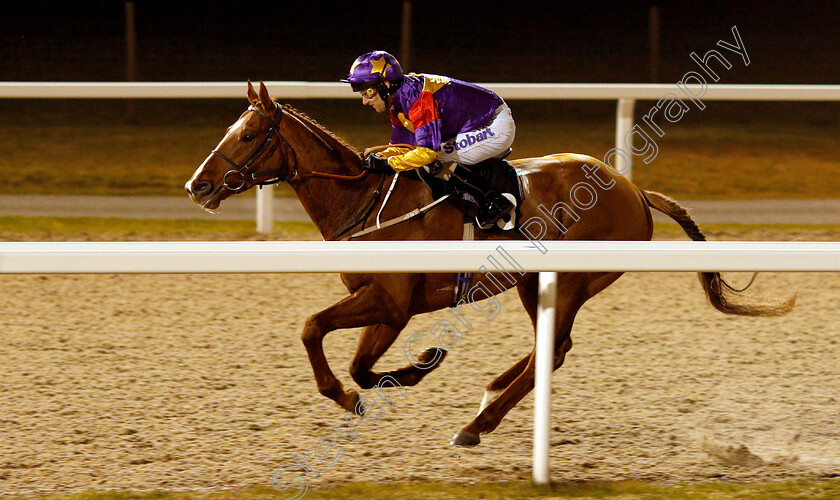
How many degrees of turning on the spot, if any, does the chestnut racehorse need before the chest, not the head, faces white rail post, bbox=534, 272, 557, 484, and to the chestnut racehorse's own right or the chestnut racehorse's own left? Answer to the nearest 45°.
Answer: approximately 135° to the chestnut racehorse's own left

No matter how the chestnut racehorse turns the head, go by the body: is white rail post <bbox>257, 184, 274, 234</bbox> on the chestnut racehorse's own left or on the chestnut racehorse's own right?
on the chestnut racehorse's own right

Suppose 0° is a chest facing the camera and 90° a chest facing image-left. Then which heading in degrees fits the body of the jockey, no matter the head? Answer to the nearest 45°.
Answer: approximately 90°

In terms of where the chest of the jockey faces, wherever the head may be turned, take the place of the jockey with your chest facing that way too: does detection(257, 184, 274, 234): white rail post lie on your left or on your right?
on your right

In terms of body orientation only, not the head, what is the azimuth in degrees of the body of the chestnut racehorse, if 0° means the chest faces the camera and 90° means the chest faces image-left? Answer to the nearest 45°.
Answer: approximately 90°
